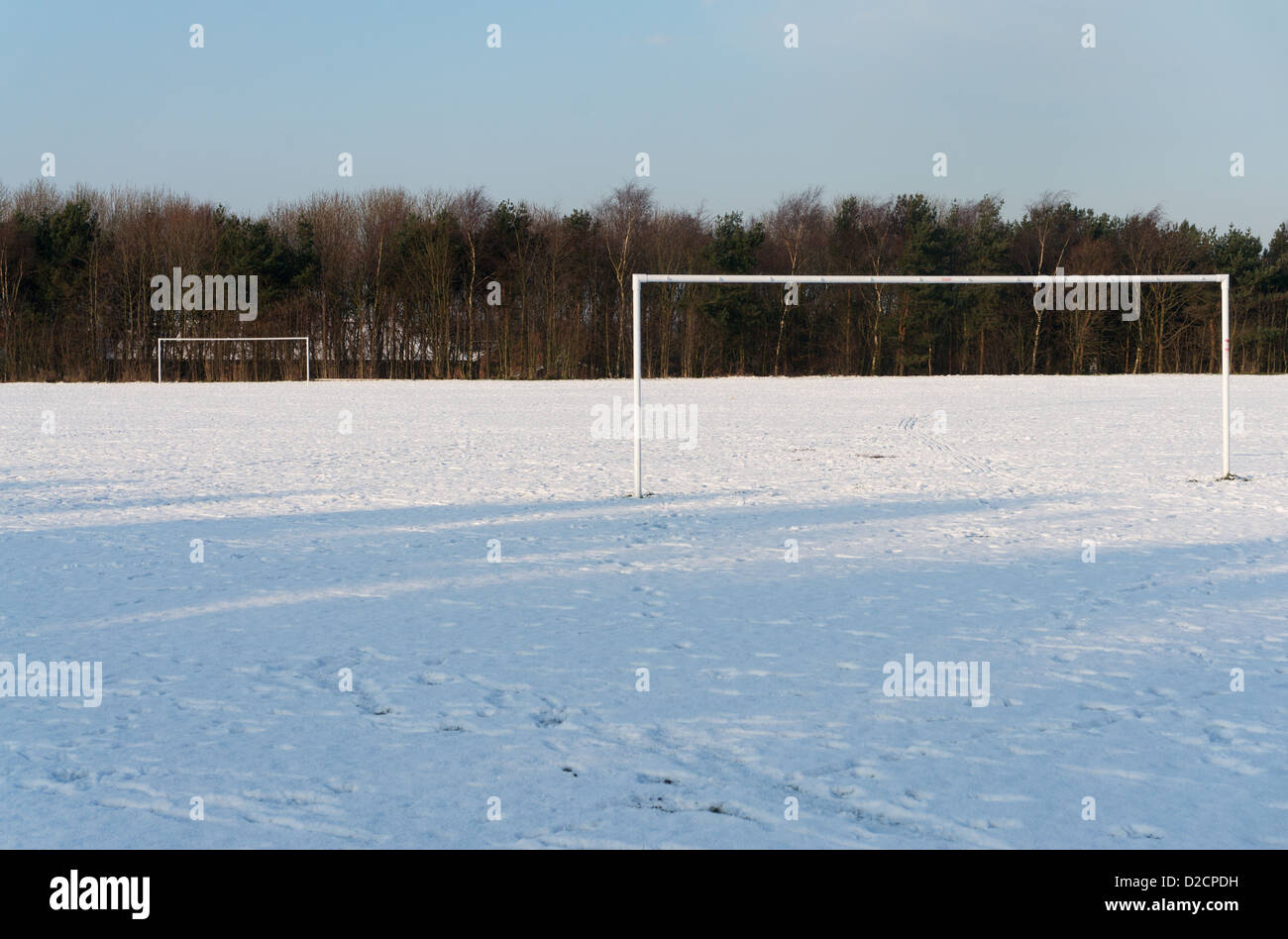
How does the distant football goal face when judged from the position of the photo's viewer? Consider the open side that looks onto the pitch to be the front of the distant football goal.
facing the viewer
